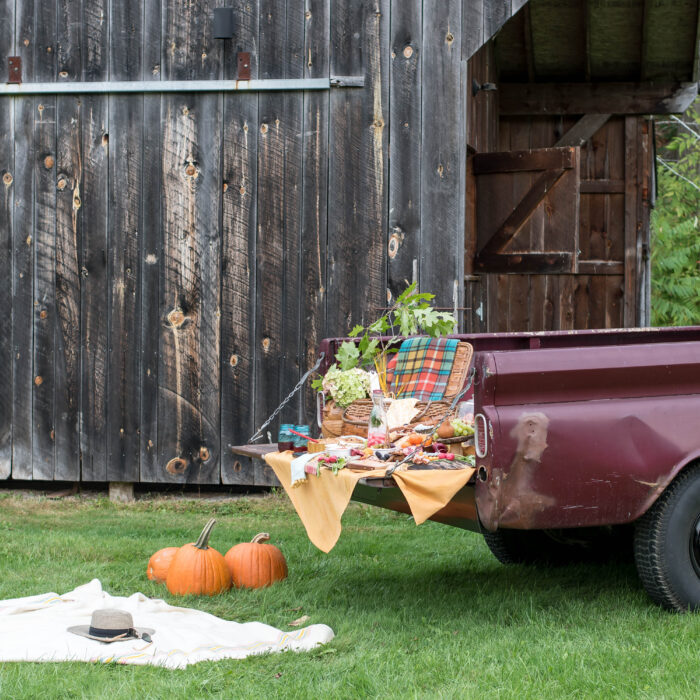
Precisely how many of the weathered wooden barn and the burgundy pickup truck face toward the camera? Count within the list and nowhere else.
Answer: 1

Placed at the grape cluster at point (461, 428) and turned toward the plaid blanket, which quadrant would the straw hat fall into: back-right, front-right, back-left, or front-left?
back-left

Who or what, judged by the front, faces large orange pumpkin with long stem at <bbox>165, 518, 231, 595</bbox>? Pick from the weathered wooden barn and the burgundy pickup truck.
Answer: the weathered wooden barn

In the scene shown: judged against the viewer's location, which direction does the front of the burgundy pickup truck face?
facing away from the viewer and to the right of the viewer

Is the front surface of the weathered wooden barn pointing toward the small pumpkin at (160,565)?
yes

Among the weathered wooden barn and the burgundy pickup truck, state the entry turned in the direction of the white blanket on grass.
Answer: the weathered wooden barn

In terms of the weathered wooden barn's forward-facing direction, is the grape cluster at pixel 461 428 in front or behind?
in front

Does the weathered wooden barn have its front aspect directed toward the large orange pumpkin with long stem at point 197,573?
yes

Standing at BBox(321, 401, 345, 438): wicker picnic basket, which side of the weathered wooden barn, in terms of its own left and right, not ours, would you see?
front

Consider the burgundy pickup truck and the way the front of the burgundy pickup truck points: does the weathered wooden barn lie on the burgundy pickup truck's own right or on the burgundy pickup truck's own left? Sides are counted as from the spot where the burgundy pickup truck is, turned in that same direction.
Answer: on the burgundy pickup truck's own left

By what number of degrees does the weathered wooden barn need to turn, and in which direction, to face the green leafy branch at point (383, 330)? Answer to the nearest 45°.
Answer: approximately 45° to its left

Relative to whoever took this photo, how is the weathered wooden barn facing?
facing the viewer

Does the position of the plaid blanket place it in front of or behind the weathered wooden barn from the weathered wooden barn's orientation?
in front

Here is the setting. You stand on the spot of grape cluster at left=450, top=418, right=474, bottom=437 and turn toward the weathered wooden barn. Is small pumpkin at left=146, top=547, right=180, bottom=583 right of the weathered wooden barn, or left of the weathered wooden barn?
left
